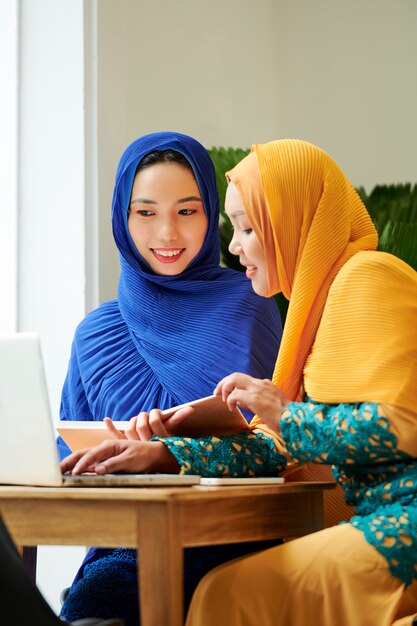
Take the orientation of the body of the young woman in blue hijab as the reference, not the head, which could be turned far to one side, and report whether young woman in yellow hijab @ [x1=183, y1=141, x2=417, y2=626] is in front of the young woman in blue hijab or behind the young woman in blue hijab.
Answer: in front

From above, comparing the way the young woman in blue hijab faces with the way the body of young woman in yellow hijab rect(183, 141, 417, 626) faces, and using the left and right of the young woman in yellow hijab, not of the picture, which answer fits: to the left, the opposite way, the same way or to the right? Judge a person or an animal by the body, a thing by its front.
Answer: to the left

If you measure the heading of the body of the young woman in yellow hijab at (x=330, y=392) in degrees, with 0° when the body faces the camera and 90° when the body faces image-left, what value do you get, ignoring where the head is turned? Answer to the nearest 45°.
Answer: approximately 90°

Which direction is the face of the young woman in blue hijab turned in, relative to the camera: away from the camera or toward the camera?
toward the camera

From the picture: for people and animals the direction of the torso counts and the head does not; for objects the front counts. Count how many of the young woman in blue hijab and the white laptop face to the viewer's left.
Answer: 0

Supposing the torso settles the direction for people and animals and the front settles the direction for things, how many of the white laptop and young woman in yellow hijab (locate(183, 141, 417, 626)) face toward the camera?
0

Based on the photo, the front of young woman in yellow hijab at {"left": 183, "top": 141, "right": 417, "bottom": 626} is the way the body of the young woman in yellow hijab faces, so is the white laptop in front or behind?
in front

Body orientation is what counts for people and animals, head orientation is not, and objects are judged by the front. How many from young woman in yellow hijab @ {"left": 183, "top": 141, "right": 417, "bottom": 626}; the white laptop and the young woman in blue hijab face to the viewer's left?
1

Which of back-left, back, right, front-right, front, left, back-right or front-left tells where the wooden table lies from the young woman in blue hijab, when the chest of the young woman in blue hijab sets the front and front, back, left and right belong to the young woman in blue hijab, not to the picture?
front

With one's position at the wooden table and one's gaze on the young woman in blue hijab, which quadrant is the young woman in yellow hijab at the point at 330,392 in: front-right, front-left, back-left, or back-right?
front-right

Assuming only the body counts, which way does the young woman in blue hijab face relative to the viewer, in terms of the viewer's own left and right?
facing the viewer

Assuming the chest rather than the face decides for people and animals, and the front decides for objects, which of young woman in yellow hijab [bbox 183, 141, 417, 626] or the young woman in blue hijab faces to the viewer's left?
the young woman in yellow hijab

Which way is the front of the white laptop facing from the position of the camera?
facing away from the viewer and to the right of the viewer
